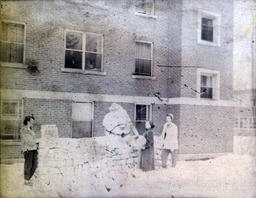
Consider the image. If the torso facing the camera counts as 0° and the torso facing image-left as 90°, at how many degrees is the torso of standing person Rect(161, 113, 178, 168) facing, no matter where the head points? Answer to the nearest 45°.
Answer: approximately 0°

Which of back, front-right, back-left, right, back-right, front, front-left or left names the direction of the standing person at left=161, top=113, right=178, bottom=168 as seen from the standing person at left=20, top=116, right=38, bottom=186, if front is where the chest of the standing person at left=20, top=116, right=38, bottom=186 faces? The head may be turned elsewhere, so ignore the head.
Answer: front

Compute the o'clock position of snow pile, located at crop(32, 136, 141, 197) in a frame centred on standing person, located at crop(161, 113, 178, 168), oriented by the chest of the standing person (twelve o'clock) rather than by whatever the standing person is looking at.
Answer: The snow pile is roughly at 2 o'clock from the standing person.

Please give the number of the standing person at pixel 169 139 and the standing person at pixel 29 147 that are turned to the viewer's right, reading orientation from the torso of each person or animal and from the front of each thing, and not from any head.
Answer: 1

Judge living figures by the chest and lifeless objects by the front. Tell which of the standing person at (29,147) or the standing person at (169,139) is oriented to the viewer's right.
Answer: the standing person at (29,147)

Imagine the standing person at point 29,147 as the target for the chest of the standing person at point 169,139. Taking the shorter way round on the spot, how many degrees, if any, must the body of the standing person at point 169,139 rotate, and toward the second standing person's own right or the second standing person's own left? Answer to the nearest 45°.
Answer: approximately 45° to the second standing person's own right

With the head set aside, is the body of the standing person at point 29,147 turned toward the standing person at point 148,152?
yes

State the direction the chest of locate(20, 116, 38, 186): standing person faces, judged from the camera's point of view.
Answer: to the viewer's right
